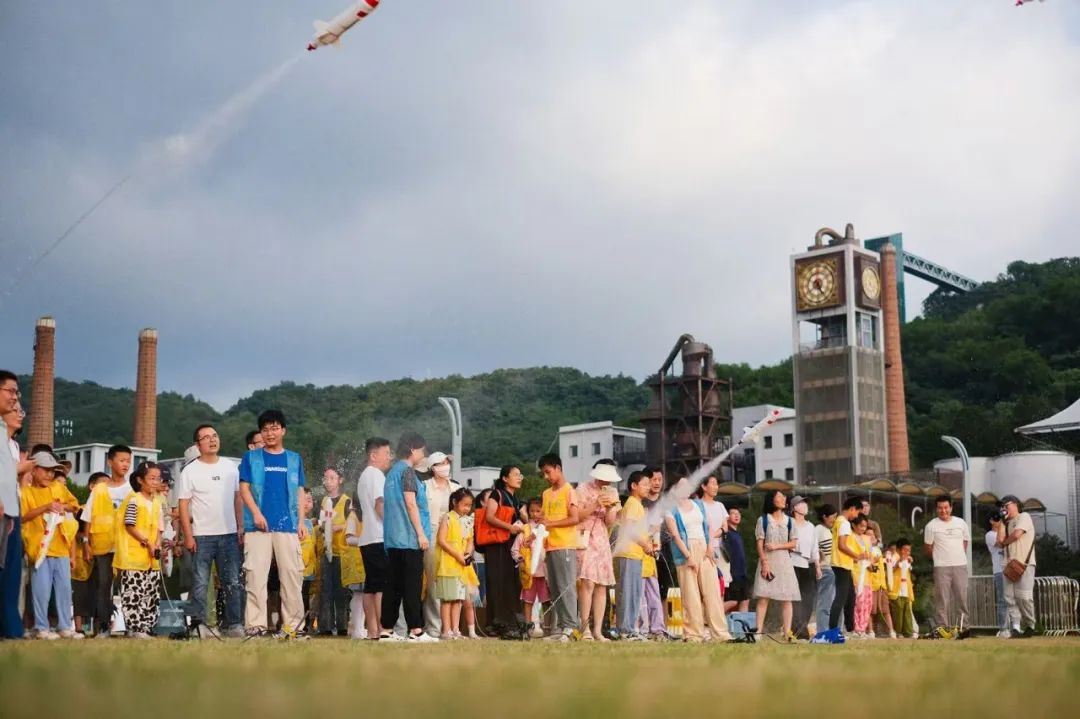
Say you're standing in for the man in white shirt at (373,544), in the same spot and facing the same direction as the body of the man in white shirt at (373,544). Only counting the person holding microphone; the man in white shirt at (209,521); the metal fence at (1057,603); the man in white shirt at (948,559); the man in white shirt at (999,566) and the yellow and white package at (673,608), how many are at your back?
1

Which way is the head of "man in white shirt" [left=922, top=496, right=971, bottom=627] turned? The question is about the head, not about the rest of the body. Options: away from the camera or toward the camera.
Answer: toward the camera

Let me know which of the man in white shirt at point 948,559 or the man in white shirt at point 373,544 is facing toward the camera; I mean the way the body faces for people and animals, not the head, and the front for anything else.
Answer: the man in white shirt at point 948,559

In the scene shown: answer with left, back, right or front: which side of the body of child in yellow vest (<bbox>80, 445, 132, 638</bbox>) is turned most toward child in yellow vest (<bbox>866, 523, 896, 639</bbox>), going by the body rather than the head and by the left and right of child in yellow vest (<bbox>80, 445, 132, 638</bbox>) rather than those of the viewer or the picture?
left

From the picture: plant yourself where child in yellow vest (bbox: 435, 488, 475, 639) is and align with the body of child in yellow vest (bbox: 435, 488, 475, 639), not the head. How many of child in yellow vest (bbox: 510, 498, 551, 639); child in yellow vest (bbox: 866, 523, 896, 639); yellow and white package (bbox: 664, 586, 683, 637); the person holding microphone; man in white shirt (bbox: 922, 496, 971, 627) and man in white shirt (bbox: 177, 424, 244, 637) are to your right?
1

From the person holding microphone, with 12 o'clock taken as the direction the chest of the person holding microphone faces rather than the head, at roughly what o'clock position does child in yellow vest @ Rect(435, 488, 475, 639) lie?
The child in yellow vest is roughly at 12 o'clock from the person holding microphone.

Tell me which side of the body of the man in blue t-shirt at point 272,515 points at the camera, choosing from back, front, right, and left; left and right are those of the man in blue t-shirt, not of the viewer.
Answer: front

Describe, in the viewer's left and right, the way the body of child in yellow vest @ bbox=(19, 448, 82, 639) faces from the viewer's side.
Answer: facing the viewer and to the right of the viewer

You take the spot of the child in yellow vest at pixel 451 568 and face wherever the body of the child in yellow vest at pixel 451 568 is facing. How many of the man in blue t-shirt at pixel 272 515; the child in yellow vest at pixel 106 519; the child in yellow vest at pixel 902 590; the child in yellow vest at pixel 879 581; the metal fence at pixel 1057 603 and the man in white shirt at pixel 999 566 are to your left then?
4

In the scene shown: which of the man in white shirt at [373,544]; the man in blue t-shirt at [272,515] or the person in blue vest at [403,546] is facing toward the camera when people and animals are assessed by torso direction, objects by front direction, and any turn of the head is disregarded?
the man in blue t-shirt at [272,515]

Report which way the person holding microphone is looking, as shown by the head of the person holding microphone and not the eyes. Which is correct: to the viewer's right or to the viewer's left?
to the viewer's left

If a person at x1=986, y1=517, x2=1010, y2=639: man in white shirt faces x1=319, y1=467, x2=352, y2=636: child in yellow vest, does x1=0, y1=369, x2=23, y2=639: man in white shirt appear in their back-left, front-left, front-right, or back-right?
front-left
